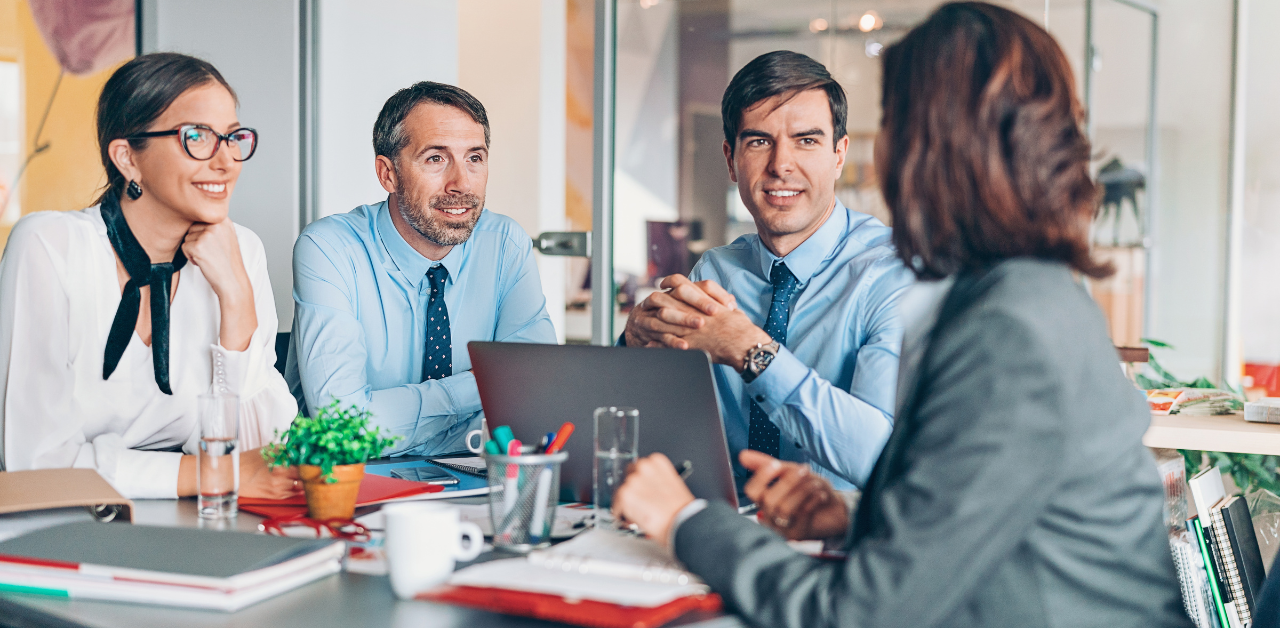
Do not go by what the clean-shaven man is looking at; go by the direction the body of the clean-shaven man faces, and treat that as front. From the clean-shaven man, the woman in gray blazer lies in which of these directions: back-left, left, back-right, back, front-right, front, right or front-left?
front-left

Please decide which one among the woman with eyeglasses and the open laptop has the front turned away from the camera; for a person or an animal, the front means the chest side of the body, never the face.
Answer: the open laptop

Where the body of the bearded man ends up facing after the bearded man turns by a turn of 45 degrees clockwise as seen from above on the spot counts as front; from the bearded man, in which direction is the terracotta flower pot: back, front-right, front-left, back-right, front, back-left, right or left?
front

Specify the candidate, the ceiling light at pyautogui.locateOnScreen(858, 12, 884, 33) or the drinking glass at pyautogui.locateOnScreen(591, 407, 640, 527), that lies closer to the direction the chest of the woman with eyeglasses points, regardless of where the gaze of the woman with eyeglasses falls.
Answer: the drinking glass

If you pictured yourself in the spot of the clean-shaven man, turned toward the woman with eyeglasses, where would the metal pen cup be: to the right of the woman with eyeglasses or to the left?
left

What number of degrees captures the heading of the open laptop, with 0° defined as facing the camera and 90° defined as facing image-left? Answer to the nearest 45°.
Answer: approximately 180°

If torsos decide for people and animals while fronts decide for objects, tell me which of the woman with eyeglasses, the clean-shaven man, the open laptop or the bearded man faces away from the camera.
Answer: the open laptop

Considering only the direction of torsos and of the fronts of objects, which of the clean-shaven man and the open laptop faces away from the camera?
the open laptop

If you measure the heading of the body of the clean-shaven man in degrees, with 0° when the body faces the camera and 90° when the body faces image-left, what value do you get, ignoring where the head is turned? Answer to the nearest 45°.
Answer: approximately 45°

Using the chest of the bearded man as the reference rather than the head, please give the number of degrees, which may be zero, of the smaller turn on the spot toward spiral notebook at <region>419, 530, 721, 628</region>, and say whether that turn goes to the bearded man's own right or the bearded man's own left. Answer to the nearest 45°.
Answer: approximately 45° to the bearded man's own right

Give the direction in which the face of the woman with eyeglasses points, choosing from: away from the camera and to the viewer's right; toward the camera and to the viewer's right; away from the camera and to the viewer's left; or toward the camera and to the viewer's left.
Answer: toward the camera and to the viewer's right

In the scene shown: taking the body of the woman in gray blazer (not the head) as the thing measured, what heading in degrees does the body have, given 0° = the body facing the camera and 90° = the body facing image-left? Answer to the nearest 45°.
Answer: approximately 135°

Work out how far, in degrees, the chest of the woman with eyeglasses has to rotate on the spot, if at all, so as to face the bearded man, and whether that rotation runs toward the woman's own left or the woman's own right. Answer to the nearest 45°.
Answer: approximately 90° to the woman's own left
